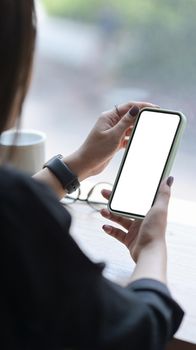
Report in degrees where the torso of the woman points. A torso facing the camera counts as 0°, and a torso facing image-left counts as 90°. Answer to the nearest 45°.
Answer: approximately 225°

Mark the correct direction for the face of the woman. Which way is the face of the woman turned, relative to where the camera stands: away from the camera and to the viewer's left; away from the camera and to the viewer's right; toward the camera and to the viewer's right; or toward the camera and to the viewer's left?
away from the camera and to the viewer's right
